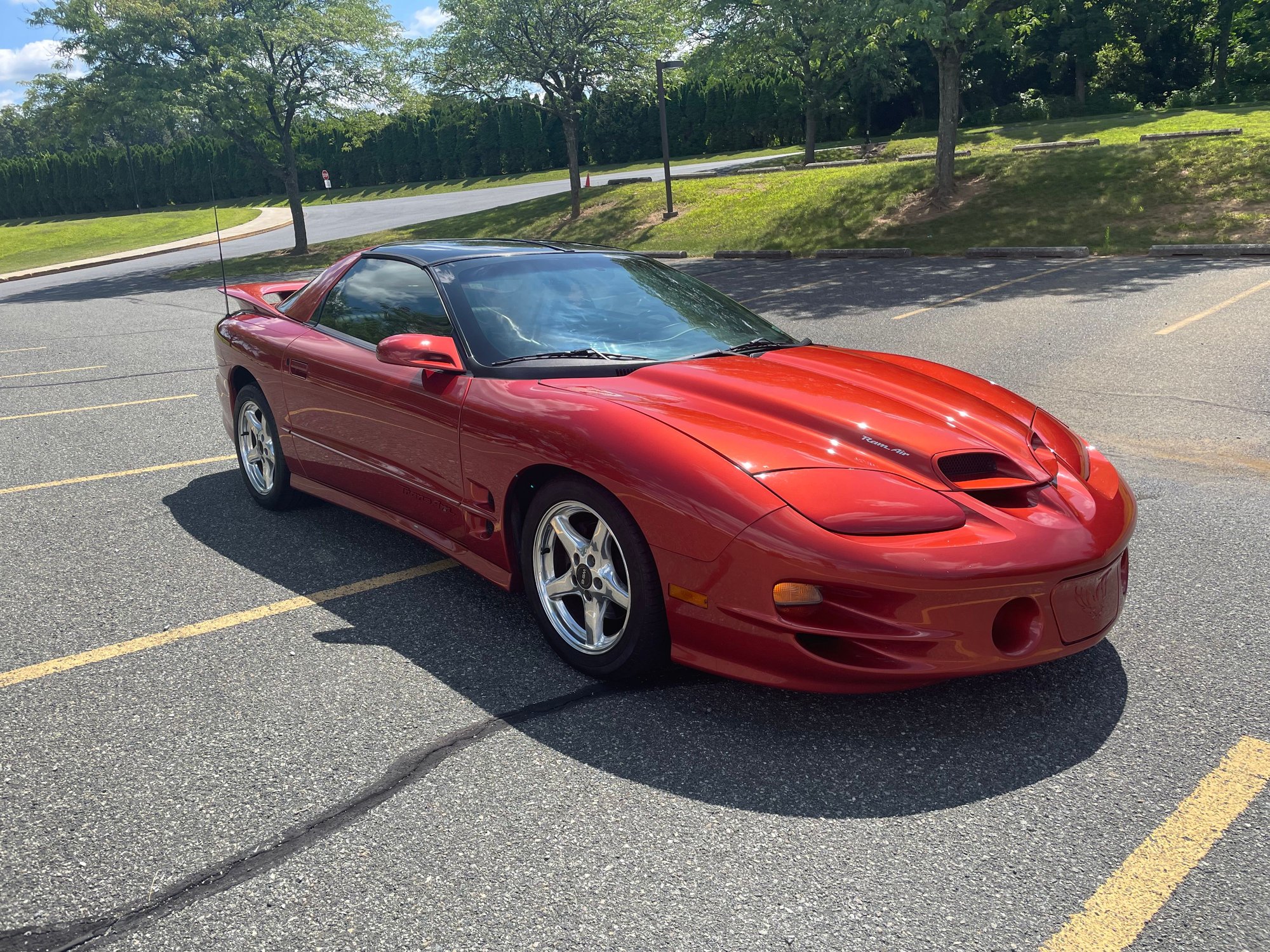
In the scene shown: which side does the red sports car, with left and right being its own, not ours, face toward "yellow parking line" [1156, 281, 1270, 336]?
left

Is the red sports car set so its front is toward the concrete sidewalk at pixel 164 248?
no

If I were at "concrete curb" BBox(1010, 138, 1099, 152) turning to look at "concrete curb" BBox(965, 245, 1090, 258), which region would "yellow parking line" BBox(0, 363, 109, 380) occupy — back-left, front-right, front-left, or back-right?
front-right

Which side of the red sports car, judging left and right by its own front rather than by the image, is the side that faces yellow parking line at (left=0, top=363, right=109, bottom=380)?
back

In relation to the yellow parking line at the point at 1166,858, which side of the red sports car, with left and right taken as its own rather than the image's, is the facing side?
front

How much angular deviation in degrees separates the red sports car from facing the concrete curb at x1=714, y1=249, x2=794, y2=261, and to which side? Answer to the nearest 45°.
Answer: approximately 135° to its left

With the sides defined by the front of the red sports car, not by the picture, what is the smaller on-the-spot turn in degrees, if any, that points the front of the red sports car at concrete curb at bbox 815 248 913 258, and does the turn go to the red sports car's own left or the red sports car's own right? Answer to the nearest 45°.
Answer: approximately 135° to the red sports car's own left

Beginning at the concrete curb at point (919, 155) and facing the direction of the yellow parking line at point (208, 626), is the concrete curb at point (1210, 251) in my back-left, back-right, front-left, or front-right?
front-left

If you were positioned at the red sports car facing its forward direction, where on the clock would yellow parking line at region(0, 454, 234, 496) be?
The yellow parking line is roughly at 6 o'clock from the red sports car.

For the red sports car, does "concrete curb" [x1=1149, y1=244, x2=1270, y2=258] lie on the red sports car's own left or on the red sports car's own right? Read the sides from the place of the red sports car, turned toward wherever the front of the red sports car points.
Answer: on the red sports car's own left

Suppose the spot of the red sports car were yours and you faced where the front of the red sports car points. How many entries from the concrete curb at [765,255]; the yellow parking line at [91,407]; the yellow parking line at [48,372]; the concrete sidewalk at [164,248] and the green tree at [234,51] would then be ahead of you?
0

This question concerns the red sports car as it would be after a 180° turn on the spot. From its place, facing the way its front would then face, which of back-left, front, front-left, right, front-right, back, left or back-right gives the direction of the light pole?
front-right
